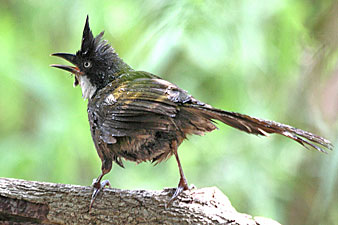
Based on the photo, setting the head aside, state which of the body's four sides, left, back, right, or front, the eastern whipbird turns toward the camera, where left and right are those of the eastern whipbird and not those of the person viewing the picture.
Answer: left
